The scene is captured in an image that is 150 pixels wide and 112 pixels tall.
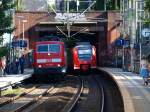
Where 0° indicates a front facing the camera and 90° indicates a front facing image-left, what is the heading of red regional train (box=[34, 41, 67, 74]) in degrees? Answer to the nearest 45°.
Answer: approximately 0°
